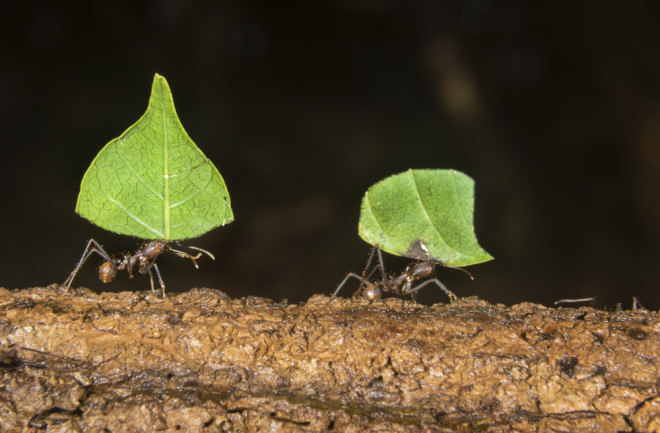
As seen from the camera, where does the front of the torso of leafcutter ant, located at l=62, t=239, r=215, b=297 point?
to the viewer's right

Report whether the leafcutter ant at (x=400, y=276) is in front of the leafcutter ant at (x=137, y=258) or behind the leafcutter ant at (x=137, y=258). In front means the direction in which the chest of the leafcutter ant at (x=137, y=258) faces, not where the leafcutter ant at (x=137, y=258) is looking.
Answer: in front
